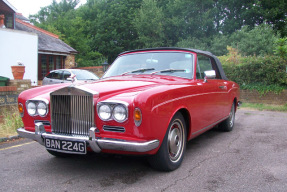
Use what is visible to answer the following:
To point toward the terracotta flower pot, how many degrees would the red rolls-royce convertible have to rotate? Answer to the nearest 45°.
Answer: approximately 90° to its right

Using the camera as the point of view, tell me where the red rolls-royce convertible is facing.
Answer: facing the viewer and to the left of the viewer

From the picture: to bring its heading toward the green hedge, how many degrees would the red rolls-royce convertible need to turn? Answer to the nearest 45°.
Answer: approximately 180°

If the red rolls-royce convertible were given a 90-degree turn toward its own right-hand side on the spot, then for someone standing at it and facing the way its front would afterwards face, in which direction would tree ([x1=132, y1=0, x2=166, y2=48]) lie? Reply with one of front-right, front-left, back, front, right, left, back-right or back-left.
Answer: front-right

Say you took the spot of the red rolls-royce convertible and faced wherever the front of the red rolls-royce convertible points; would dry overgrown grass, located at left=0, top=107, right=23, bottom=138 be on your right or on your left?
on your right
